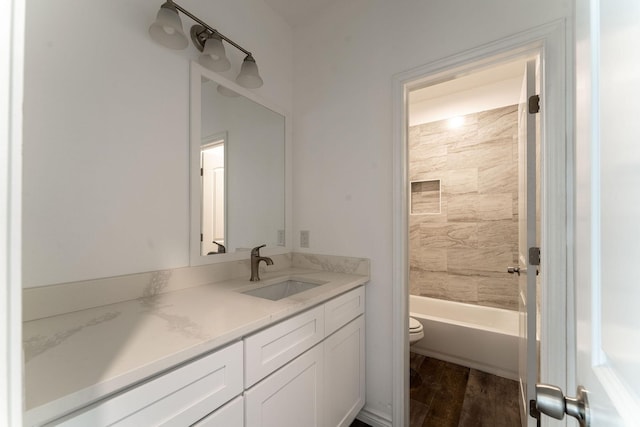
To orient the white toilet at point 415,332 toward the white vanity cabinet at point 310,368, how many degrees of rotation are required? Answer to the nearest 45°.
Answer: approximately 90° to its right

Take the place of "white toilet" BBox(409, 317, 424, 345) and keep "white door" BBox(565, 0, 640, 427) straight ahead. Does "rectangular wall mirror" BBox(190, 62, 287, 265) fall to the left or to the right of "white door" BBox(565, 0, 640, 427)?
right

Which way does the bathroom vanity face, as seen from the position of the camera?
facing the viewer and to the right of the viewer

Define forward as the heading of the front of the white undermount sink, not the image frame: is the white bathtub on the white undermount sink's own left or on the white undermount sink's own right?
on the white undermount sink's own left

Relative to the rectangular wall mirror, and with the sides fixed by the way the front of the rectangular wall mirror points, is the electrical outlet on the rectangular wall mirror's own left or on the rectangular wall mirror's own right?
on the rectangular wall mirror's own left

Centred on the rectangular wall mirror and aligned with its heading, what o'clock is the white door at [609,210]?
The white door is roughly at 1 o'clock from the rectangular wall mirror.

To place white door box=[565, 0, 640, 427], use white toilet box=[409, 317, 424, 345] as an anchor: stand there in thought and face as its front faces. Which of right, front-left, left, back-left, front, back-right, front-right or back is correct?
right

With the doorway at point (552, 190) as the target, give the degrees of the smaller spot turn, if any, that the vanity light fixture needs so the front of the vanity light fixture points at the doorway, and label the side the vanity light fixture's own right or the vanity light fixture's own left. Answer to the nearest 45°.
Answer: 0° — it already faces it

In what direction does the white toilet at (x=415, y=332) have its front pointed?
to the viewer's right

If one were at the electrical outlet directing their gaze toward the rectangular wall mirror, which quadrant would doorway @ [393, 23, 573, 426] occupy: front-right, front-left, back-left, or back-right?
back-left
